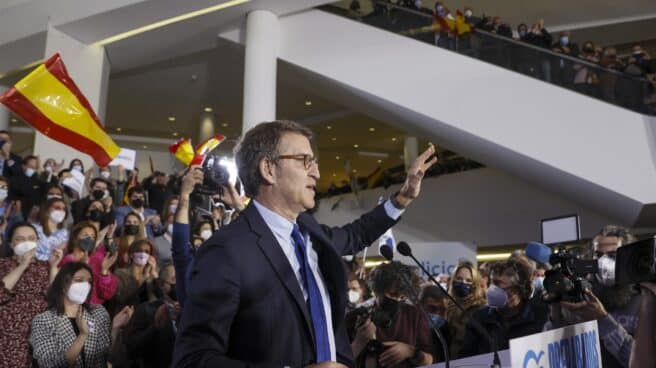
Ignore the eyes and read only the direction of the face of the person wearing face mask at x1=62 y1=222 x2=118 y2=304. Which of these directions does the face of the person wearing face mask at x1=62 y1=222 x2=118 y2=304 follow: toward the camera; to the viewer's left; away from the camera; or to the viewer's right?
toward the camera

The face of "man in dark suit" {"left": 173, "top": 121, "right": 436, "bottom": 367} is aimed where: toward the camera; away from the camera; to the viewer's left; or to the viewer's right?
to the viewer's right

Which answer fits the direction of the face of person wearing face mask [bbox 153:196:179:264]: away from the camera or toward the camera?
toward the camera

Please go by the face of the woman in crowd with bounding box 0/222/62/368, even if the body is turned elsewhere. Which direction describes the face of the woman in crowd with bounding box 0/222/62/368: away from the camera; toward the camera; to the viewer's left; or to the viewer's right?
toward the camera

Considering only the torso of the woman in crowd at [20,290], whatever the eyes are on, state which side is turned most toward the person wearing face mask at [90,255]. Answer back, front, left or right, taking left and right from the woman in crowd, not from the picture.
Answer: left

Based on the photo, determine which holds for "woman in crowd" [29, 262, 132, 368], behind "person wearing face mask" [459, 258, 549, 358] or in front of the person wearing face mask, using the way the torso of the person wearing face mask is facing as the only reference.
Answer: in front

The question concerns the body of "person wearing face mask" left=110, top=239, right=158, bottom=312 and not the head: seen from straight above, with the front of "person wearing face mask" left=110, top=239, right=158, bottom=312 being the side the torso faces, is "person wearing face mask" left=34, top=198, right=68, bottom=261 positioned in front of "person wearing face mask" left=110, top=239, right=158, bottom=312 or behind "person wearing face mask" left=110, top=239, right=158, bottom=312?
behind

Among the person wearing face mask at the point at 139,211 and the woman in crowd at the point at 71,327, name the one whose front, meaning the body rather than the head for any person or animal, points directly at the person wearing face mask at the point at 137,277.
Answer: the person wearing face mask at the point at 139,211

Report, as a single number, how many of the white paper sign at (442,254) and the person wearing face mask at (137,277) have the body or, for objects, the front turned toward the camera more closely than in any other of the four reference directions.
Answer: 2

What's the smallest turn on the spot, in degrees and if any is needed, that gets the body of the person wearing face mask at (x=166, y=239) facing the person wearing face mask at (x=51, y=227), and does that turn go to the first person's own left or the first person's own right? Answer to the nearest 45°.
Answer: approximately 90° to the first person's own right

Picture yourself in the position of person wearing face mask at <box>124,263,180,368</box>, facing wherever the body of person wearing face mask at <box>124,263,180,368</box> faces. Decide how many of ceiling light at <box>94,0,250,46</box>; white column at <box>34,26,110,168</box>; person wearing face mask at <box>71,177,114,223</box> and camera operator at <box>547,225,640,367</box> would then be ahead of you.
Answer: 1

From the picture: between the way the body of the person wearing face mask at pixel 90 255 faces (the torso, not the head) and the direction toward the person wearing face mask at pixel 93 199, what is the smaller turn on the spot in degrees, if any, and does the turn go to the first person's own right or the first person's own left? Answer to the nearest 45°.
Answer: approximately 135° to the first person's own left

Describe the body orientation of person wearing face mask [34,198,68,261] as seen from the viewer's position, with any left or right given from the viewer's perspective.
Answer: facing the viewer and to the right of the viewer

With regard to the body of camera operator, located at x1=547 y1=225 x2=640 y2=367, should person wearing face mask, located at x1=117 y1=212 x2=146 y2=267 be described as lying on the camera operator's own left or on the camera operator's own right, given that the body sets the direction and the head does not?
on the camera operator's own right
